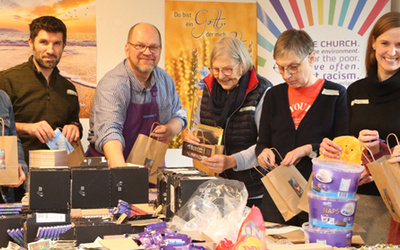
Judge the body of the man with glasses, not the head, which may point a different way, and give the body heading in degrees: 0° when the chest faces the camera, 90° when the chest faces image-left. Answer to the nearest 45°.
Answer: approximately 315°

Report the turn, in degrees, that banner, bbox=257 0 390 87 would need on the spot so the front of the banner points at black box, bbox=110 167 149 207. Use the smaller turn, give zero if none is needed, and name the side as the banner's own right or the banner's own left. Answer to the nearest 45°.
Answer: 0° — it already faces it

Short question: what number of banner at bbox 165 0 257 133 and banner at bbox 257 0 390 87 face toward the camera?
2

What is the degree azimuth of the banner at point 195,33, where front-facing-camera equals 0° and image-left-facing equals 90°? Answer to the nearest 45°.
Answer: approximately 0°

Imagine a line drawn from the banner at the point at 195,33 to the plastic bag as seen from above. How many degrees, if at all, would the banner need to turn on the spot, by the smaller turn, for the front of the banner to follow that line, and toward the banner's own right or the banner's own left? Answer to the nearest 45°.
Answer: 0° — it already faces it

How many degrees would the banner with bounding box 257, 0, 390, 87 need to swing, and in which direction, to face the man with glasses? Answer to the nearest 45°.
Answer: approximately 45° to its right

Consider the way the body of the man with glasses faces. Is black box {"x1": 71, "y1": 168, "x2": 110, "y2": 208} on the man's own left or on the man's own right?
on the man's own right
